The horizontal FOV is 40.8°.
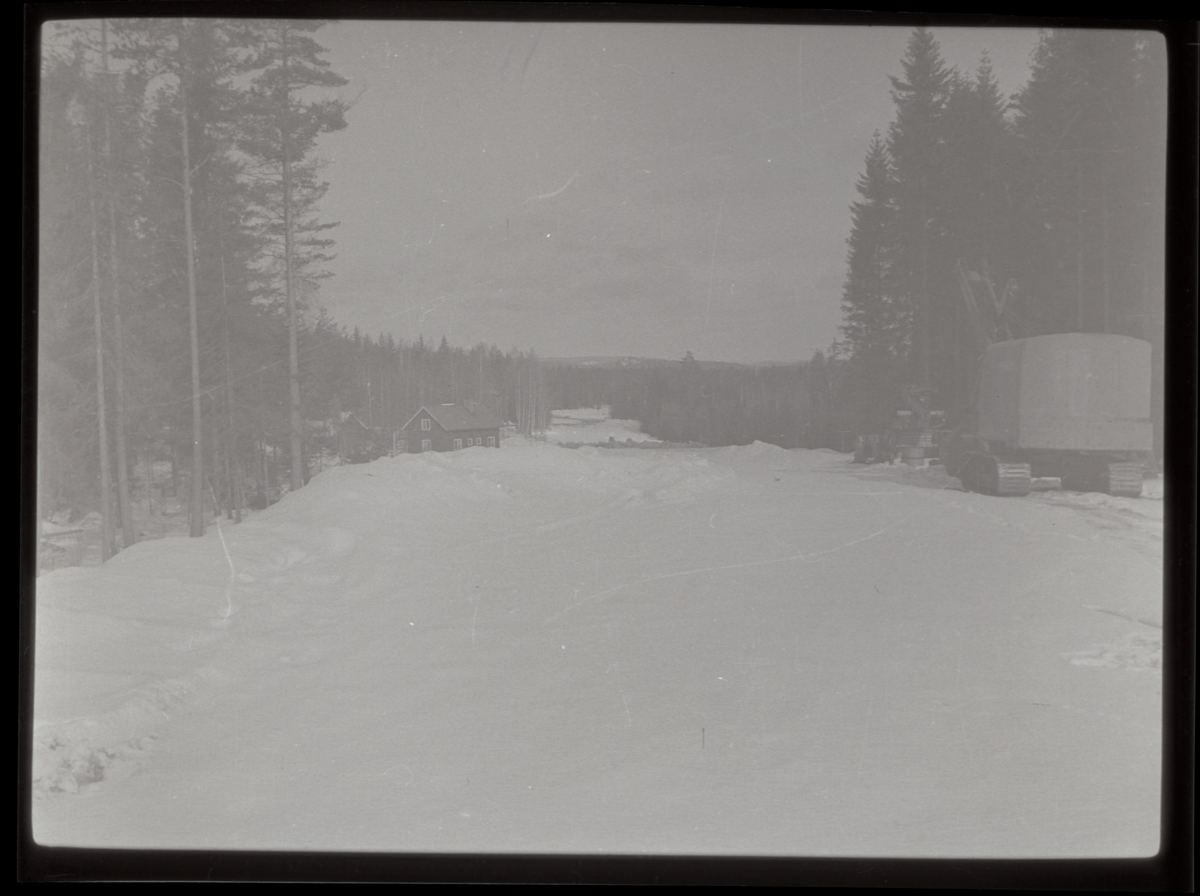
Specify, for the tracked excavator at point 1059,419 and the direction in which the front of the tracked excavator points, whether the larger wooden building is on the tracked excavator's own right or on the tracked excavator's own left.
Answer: on the tracked excavator's own left

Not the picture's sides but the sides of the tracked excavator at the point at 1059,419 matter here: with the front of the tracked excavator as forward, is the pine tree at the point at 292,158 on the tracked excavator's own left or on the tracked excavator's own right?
on the tracked excavator's own left

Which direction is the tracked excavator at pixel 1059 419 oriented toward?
away from the camera
